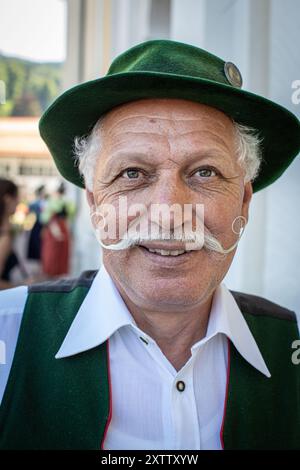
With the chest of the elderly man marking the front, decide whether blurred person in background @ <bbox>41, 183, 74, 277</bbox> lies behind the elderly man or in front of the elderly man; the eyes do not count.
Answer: behind

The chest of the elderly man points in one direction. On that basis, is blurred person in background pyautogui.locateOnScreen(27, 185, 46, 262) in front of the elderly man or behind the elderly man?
behind

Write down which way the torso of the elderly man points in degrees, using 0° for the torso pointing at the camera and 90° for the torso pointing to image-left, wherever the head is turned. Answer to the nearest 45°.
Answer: approximately 0°

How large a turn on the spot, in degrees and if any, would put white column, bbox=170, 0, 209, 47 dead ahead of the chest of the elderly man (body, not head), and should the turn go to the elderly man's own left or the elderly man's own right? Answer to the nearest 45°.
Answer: approximately 180°
